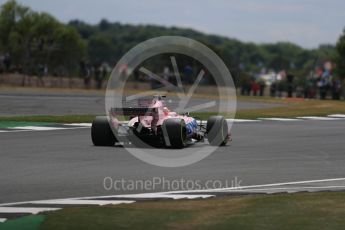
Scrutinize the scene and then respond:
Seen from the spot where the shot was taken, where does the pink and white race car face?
facing away from the viewer and to the right of the viewer
